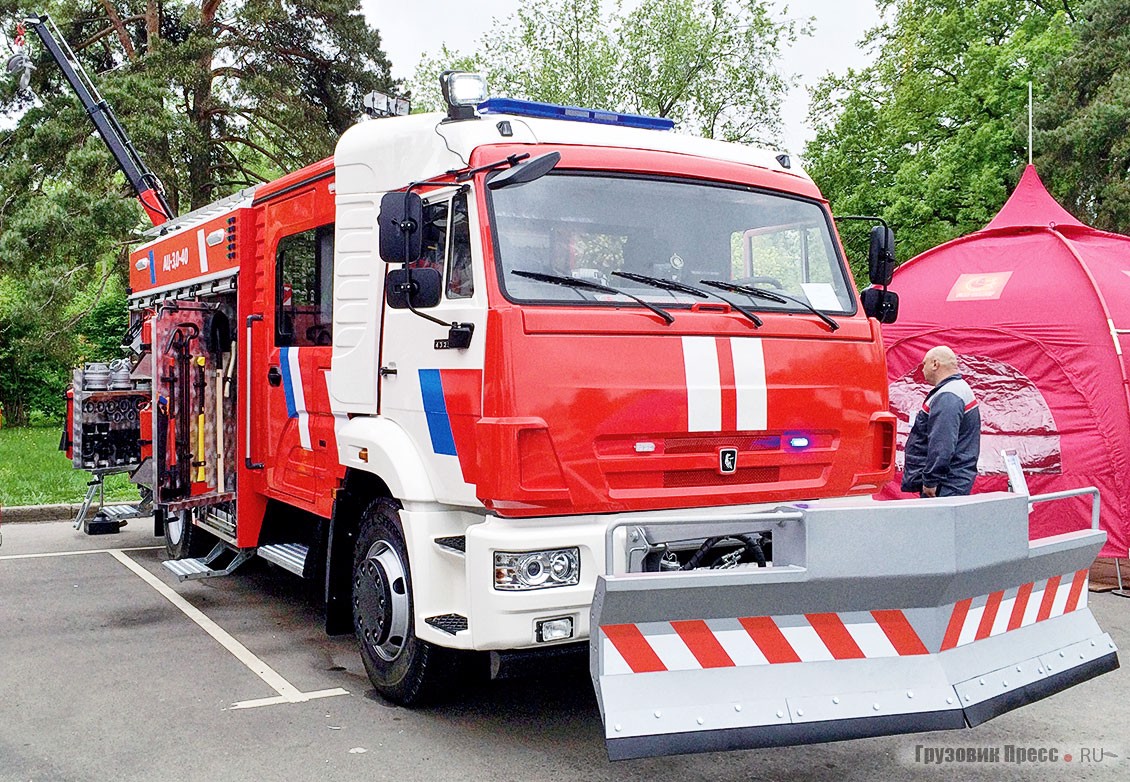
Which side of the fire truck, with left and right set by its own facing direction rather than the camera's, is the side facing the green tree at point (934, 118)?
left

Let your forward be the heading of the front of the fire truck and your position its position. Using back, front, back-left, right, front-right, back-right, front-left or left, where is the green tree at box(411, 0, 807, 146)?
back-left

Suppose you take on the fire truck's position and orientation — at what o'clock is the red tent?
The red tent is roughly at 9 o'clock from the fire truck.

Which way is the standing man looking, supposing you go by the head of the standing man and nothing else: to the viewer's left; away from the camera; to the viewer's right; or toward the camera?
to the viewer's left

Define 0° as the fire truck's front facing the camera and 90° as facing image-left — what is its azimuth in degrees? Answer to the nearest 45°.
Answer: approximately 315°

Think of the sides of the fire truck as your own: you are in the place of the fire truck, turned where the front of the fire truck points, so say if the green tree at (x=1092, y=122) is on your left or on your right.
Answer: on your left

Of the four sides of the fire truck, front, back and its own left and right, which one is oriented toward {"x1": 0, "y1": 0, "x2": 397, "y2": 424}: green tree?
back

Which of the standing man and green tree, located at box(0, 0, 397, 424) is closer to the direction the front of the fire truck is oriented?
the standing man

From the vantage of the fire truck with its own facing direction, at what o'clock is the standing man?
The standing man is roughly at 11 o'clock from the fire truck.
